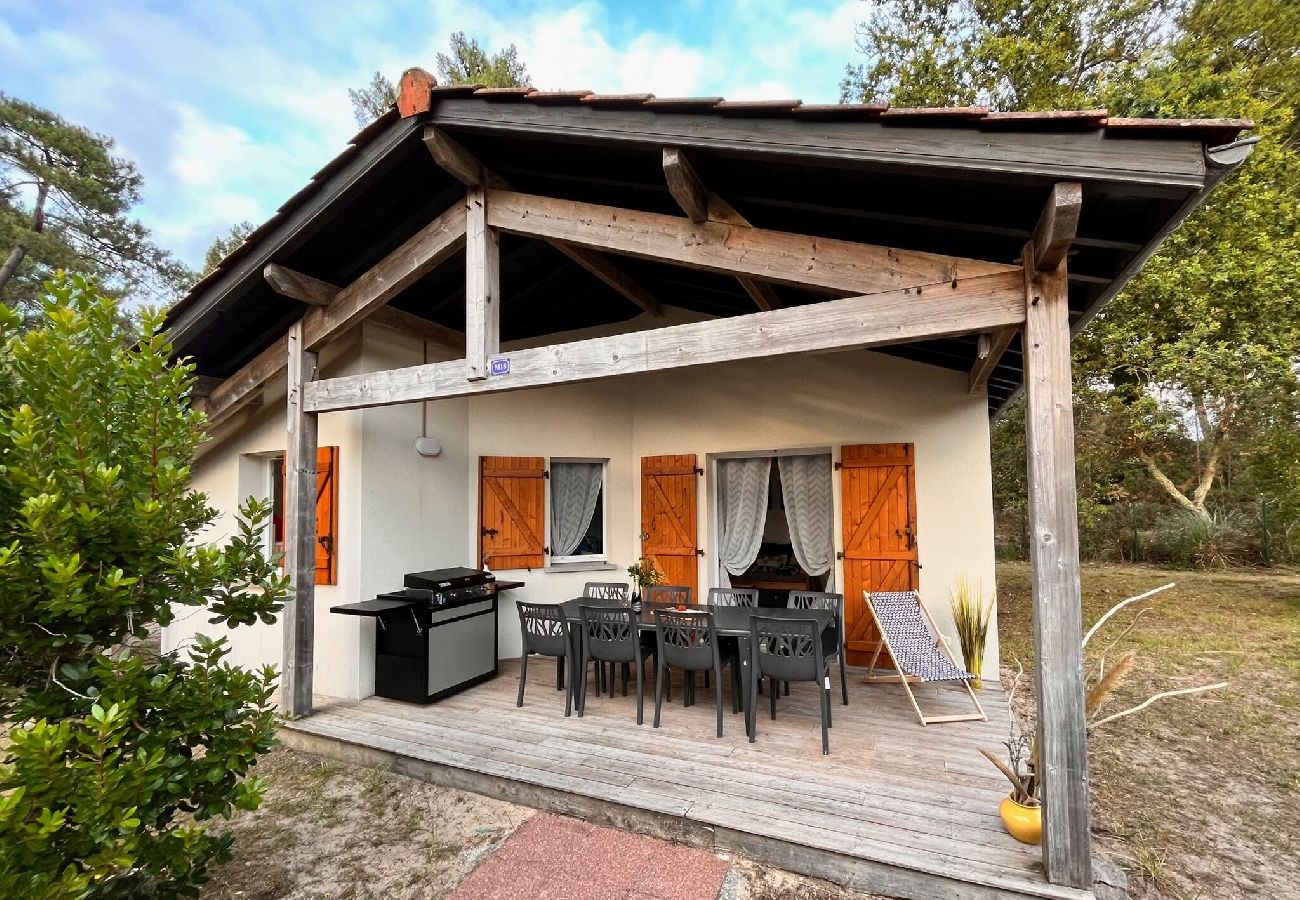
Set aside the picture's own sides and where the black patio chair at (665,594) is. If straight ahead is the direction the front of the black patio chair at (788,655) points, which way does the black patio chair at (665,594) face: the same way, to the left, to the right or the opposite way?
the opposite way

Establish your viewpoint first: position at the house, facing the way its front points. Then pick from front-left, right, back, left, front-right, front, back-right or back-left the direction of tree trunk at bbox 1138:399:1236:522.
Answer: back

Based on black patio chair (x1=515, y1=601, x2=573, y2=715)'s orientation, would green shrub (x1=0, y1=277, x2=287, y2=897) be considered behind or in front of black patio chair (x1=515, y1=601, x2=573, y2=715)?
behind

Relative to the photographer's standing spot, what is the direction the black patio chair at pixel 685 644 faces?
facing away from the viewer and to the right of the viewer

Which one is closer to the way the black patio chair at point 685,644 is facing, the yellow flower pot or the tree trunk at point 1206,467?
the tree trunk

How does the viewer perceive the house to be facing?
facing the viewer and to the left of the viewer

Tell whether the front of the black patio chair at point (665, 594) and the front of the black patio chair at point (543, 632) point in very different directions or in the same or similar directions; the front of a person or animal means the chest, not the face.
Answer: very different directions

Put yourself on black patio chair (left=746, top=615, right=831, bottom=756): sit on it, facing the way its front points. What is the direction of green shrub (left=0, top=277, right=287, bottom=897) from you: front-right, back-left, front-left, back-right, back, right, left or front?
back

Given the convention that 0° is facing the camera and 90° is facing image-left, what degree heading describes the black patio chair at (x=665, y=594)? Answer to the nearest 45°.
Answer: approximately 45°

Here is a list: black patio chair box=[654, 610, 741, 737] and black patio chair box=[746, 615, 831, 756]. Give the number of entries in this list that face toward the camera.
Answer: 0

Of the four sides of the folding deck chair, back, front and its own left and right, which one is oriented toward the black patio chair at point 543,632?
right

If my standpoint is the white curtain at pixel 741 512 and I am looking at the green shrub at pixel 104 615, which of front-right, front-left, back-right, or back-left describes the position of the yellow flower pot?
front-left

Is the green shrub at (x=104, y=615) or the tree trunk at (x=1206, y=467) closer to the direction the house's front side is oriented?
the green shrub

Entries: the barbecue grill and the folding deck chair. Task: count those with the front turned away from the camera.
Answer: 0

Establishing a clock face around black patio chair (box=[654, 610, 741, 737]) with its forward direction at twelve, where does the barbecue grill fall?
The barbecue grill is roughly at 8 o'clock from the black patio chair.
